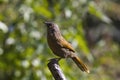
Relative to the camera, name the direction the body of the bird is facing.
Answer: to the viewer's left
